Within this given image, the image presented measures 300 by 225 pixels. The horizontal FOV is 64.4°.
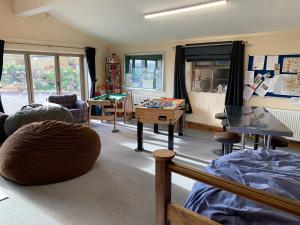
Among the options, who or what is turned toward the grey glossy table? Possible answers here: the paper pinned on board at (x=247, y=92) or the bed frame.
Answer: the paper pinned on board

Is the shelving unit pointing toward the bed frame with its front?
yes

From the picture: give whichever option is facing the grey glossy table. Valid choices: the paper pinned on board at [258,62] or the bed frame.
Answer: the paper pinned on board

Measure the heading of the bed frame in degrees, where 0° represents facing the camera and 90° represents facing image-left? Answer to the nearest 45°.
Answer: approximately 45°

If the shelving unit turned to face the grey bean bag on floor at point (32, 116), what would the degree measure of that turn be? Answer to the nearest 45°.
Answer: approximately 45° to its right

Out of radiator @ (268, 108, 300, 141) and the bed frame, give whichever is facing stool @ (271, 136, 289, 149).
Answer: the radiator

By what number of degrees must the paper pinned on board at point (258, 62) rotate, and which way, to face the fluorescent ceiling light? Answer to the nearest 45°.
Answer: approximately 45° to its right
